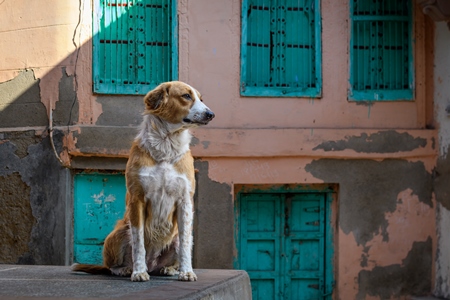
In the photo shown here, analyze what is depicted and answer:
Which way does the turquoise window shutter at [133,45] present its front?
toward the camera

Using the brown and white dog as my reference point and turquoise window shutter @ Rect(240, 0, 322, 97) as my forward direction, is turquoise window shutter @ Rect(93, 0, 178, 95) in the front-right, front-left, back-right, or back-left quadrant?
front-left

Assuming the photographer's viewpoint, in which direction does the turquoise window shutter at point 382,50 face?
facing the viewer

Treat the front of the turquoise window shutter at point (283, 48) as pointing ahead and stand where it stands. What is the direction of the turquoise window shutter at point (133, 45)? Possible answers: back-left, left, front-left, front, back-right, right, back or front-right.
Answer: right

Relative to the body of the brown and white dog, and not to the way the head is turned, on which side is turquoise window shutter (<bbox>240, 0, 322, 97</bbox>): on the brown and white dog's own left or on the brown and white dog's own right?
on the brown and white dog's own left

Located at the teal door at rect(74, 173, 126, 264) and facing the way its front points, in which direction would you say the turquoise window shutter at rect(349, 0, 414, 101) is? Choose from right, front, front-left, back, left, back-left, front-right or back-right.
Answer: left

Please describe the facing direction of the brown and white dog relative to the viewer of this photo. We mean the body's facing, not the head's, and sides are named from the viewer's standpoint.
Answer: facing the viewer and to the right of the viewer

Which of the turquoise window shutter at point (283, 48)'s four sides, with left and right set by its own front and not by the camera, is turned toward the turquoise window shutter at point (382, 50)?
left

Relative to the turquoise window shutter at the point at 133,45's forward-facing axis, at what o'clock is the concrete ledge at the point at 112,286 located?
The concrete ledge is roughly at 12 o'clock from the turquoise window shutter.

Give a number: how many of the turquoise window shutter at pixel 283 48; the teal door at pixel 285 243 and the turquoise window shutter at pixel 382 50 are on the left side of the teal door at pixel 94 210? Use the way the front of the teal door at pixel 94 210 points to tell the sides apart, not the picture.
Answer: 3

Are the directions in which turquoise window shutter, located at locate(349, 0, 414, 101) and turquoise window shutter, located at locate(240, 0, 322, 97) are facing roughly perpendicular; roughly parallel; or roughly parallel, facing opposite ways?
roughly parallel

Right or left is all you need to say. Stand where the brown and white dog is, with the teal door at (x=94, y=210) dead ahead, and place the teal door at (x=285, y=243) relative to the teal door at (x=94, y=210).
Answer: right
